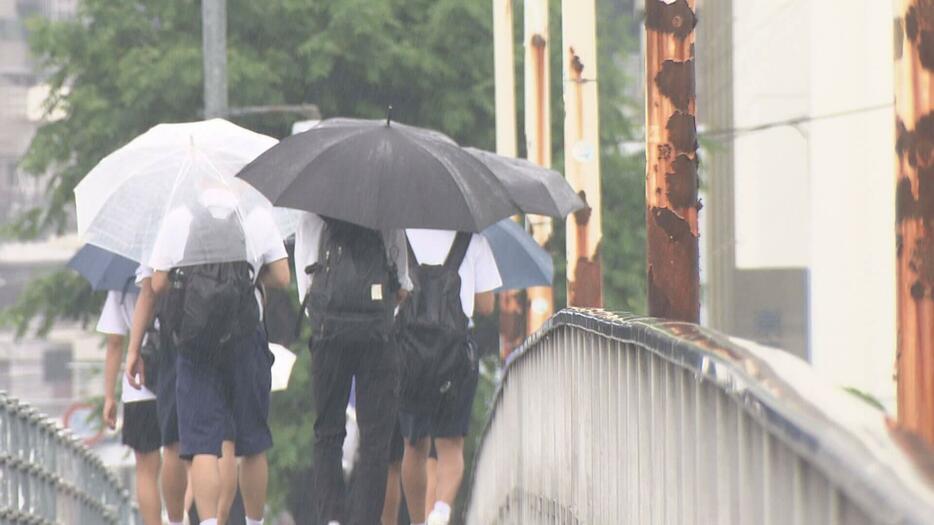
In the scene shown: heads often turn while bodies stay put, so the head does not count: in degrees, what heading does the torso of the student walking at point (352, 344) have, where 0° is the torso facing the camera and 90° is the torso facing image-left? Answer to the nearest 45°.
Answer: approximately 180°

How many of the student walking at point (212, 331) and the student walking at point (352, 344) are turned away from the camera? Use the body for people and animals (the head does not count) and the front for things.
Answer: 2

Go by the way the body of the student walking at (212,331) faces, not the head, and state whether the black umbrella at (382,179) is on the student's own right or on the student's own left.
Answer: on the student's own right

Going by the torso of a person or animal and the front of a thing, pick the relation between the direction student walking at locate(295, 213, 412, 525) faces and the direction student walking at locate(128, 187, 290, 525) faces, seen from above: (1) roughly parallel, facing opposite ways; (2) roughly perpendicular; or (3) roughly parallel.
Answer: roughly parallel

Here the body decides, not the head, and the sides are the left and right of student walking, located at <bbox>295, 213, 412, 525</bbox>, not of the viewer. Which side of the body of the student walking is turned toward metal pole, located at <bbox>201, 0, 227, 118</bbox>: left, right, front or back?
front

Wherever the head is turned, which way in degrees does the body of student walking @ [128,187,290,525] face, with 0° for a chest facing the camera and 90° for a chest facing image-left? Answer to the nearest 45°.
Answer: approximately 180°
